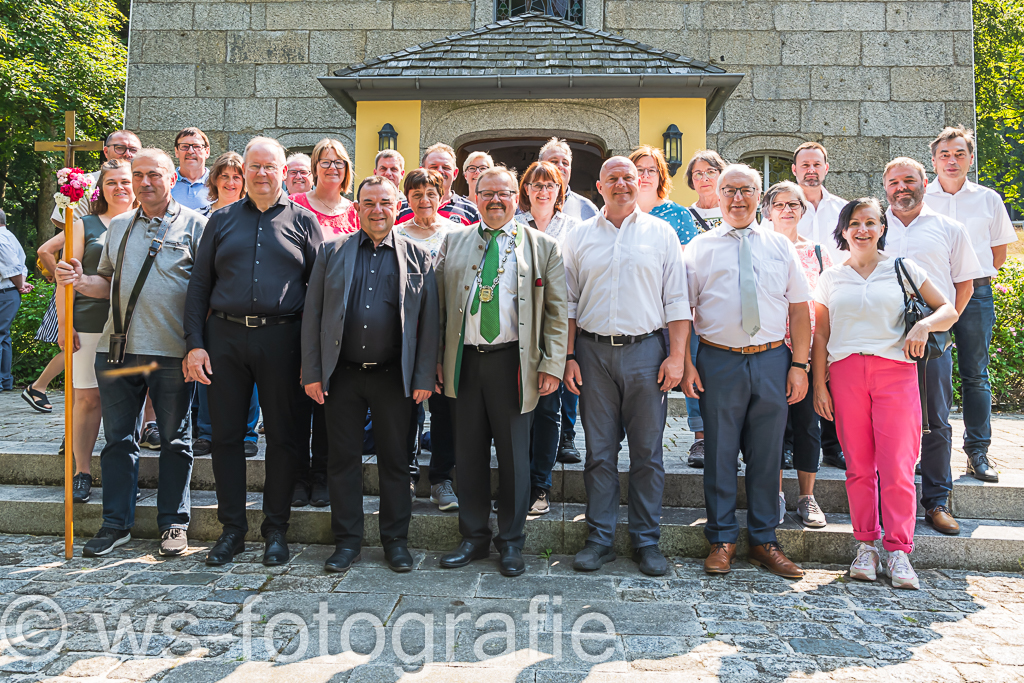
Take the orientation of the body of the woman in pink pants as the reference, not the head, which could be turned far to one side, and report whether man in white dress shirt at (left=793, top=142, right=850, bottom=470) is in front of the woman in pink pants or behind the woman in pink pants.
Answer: behind

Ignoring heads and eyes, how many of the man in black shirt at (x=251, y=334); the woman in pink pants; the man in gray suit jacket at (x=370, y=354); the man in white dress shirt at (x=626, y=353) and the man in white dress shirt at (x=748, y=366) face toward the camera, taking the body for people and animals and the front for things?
5

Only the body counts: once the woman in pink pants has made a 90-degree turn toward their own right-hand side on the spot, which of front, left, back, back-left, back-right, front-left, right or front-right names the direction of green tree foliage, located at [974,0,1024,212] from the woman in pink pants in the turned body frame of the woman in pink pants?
right

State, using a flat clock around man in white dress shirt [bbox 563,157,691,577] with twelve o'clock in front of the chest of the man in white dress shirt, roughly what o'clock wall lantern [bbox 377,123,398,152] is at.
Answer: The wall lantern is roughly at 5 o'clock from the man in white dress shirt.

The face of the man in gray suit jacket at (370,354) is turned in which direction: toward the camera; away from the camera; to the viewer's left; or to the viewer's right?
toward the camera

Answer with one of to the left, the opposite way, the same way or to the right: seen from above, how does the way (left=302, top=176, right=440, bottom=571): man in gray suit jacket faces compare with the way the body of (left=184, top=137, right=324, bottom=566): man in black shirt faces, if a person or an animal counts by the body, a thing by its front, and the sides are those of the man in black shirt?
the same way

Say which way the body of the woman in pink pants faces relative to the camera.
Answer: toward the camera

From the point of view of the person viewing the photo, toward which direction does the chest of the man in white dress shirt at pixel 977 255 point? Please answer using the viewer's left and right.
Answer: facing the viewer and to the left of the viewer

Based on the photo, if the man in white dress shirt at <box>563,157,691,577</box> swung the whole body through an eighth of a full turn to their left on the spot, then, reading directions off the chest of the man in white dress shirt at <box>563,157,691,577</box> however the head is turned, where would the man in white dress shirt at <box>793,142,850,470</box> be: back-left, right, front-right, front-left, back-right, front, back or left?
left

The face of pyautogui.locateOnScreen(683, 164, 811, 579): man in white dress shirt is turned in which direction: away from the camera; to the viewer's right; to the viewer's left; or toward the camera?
toward the camera

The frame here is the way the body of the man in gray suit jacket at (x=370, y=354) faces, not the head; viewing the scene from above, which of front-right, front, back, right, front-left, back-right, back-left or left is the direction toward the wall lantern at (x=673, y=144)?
back-left

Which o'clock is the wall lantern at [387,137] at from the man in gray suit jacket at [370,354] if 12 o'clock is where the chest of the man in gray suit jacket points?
The wall lantern is roughly at 6 o'clock from the man in gray suit jacket.

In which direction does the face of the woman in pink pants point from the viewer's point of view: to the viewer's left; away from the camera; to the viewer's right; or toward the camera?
toward the camera

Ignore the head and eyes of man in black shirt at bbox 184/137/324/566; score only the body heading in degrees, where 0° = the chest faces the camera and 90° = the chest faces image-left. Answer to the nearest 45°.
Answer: approximately 0°

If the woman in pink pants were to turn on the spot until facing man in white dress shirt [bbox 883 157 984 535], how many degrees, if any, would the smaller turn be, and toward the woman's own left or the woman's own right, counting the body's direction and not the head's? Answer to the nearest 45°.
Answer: approximately 135° to the woman's own left

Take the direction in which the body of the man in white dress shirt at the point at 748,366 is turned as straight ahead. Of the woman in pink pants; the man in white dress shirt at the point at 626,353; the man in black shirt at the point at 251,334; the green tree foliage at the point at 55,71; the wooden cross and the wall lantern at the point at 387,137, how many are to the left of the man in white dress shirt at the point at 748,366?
1

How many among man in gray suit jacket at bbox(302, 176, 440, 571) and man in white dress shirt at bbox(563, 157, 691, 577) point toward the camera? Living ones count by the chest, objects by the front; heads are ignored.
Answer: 2
